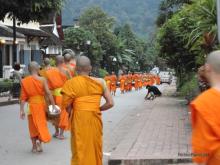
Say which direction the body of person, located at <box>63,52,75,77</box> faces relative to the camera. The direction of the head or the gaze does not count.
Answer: away from the camera

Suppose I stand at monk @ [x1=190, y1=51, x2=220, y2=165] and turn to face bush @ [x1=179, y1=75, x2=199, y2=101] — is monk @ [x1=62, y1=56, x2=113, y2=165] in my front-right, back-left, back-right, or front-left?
front-left

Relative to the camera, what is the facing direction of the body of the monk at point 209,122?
away from the camera

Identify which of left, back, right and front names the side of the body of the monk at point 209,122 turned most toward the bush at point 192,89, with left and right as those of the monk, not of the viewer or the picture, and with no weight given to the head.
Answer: front

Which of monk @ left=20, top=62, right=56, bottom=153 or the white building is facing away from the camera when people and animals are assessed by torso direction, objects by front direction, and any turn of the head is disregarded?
the monk

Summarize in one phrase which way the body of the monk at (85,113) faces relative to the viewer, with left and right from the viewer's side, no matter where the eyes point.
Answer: facing away from the viewer

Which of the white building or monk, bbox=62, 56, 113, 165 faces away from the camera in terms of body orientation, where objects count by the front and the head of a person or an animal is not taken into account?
the monk

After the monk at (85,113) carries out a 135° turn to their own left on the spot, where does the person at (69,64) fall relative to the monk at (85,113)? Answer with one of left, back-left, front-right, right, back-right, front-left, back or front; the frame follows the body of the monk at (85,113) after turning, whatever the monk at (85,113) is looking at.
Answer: back-right

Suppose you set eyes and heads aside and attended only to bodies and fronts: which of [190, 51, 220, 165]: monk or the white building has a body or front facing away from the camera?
the monk

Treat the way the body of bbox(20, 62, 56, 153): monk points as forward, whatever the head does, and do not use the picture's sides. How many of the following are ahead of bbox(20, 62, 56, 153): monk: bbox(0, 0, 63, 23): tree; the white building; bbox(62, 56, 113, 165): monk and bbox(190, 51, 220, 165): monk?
2

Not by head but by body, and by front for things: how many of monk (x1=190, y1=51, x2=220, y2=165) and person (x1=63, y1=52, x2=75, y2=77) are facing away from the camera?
2

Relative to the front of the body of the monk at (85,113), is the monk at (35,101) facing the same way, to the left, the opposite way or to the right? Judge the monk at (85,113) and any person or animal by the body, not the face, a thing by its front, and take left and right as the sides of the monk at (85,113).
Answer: the same way

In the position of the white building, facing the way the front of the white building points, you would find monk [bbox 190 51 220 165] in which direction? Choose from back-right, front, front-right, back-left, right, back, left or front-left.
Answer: front-right

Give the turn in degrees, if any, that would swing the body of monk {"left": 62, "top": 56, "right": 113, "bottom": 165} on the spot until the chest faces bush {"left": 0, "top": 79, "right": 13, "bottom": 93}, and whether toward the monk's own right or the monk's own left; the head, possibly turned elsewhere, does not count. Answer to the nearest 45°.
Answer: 0° — they already face it
